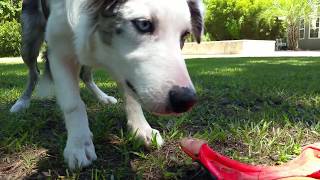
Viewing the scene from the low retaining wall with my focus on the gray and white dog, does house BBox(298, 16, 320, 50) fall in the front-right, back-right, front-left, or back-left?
back-left

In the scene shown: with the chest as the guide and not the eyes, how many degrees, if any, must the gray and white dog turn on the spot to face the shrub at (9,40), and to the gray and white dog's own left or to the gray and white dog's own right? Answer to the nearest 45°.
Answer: approximately 135° to the gray and white dog's own left

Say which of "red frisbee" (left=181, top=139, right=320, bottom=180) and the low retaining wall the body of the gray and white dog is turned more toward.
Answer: the red frisbee

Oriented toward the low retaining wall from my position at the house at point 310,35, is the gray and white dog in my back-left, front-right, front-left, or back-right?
front-left

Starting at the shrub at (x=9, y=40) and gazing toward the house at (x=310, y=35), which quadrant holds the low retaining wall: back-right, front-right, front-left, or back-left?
front-right

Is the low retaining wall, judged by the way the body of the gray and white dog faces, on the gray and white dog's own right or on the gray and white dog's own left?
on the gray and white dog's own left

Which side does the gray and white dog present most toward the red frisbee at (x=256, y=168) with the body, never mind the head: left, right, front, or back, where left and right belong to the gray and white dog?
front

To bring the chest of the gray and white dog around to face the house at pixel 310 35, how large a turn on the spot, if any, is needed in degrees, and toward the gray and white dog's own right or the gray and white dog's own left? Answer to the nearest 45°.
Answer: approximately 90° to the gray and white dog's own left

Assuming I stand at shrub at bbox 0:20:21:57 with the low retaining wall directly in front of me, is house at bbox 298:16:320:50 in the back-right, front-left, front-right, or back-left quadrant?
front-left

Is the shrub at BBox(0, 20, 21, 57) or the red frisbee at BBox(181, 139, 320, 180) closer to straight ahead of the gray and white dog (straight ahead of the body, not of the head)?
the red frisbee

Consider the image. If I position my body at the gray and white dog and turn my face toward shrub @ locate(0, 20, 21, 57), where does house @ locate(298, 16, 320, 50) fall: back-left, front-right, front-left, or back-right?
front-right

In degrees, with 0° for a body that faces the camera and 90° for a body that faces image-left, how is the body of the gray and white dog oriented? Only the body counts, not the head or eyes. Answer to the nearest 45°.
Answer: approximately 315°
